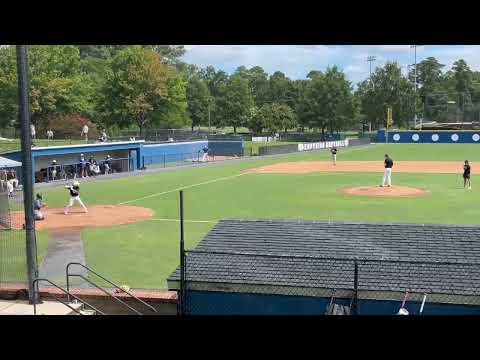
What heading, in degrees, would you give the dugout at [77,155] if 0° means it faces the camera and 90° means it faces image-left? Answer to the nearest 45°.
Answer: approximately 315°

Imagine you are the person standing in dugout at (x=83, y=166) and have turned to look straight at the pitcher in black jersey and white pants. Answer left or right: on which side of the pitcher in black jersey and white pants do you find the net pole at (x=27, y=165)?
right

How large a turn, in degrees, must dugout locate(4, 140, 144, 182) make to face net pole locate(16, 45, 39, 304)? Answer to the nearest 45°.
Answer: approximately 45° to its right

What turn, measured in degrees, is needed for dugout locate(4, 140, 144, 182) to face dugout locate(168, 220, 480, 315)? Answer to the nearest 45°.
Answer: approximately 45° to its right

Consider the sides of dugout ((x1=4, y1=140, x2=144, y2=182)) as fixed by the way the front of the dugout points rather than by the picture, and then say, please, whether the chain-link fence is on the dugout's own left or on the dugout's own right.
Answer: on the dugout's own right

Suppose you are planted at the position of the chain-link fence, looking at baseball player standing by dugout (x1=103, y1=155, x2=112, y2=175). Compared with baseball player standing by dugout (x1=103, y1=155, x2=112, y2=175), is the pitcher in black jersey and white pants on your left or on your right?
right

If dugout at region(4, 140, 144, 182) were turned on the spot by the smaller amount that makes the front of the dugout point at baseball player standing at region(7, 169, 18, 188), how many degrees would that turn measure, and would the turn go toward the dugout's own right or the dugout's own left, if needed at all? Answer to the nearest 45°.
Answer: approximately 90° to the dugout's own right
